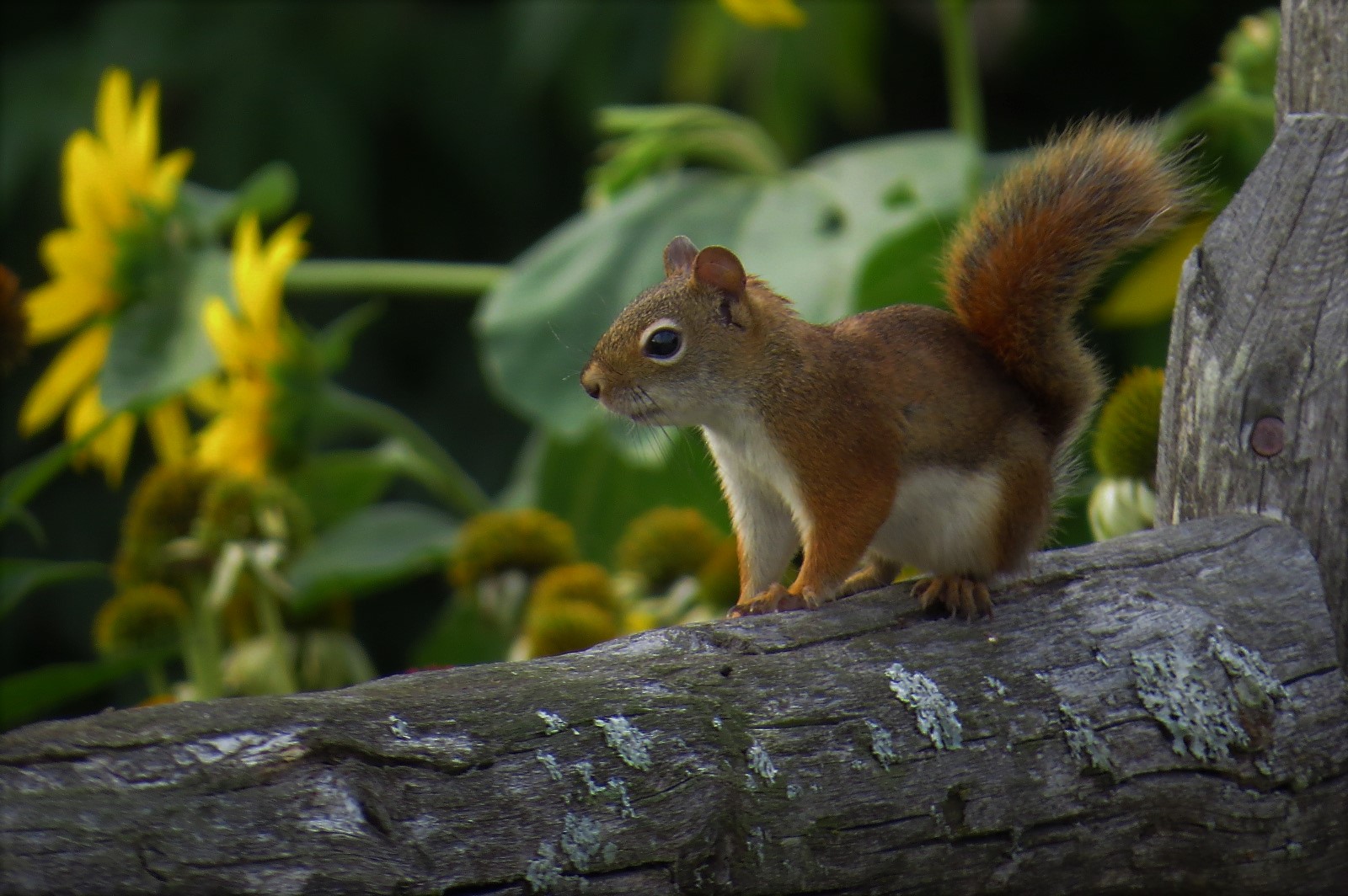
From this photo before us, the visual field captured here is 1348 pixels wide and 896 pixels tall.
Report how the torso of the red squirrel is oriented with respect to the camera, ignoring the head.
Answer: to the viewer's left

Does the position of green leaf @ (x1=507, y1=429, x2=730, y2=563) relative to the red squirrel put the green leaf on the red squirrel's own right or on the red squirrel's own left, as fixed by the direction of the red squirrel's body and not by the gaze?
on the red squirrel's own right

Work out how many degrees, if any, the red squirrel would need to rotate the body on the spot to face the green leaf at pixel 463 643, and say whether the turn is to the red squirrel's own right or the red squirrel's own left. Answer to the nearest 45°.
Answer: approximately 45° to the red squirrel's own right

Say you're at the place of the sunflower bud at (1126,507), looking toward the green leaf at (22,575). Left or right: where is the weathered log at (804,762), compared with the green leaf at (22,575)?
left

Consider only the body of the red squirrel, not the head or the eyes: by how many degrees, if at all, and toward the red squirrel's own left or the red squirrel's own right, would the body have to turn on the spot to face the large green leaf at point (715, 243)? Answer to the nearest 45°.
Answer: approximately 90° to the red squirrel's own right

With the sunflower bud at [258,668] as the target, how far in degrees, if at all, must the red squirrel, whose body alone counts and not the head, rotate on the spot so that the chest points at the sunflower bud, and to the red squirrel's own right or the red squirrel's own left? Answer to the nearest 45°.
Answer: approximately 45° to the red squirrel's own right

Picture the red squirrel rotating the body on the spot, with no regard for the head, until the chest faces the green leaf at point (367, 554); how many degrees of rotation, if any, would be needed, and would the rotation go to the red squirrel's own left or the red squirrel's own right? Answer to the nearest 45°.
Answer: approximately 45° to the red squirrel's own right
